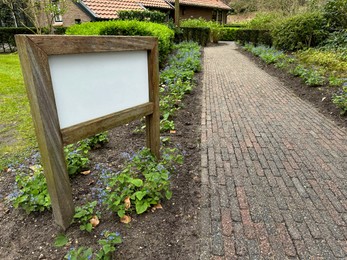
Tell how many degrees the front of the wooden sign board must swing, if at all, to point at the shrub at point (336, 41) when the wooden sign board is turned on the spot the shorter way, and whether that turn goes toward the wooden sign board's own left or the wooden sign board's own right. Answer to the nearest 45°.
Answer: approximately 90° to the wooden sign board's own left

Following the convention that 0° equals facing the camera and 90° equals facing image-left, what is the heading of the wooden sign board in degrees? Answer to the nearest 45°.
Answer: approximately 315°

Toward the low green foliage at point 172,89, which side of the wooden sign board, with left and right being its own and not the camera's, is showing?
left

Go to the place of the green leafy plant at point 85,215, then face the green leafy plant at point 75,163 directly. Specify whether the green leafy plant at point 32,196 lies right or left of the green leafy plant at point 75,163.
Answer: left

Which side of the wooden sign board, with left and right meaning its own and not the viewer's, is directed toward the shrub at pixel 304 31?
left
